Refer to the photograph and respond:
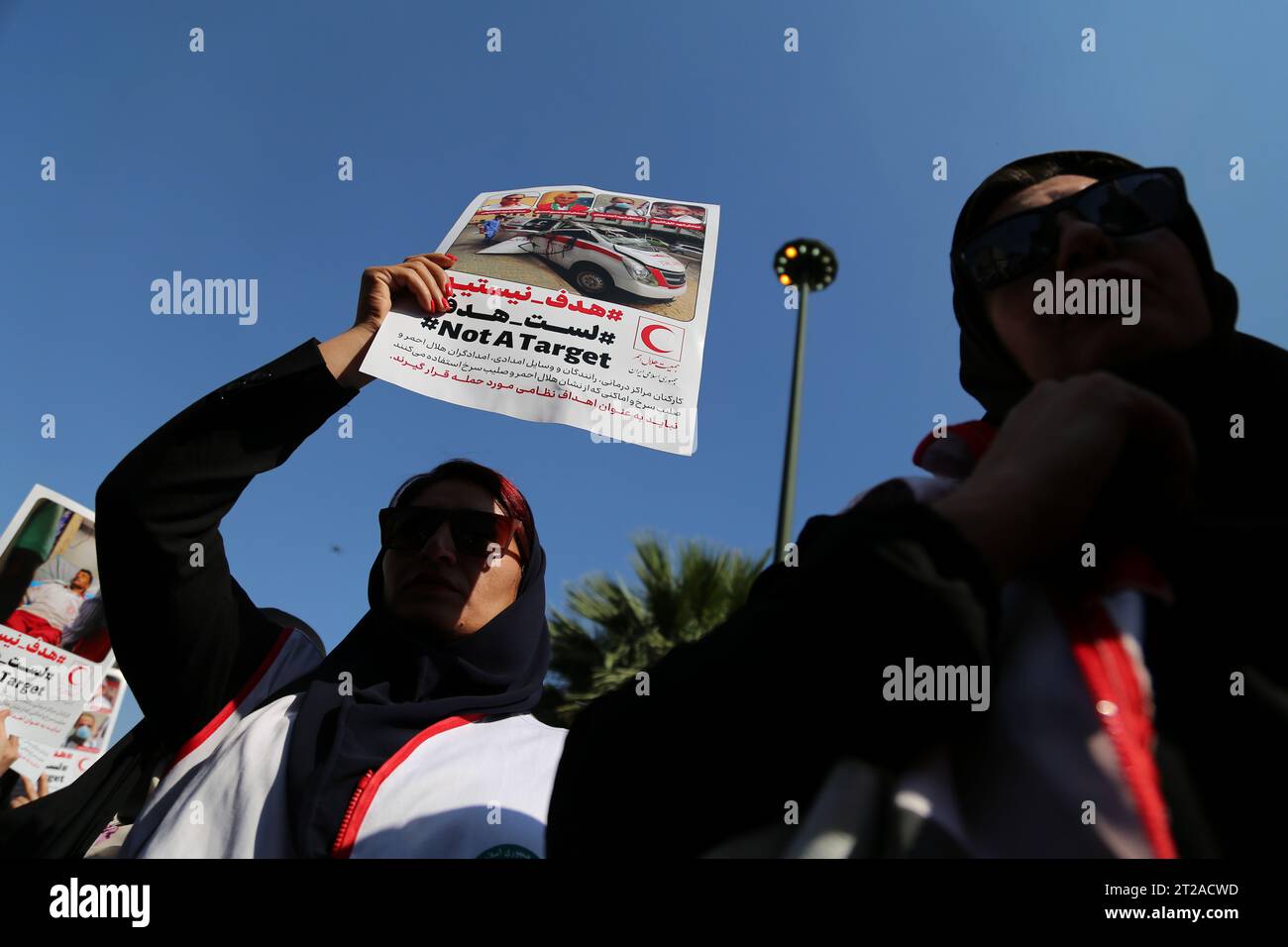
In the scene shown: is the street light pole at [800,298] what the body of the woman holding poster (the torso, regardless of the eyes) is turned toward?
no

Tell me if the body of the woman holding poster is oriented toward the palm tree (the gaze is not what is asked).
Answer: no

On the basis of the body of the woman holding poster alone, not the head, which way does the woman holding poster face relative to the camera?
toward the camera

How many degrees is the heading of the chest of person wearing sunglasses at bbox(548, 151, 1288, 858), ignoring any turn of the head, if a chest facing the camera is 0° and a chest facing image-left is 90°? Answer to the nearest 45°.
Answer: approximately 0°

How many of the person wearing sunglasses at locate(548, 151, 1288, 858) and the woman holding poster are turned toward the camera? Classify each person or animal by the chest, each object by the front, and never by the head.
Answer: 2

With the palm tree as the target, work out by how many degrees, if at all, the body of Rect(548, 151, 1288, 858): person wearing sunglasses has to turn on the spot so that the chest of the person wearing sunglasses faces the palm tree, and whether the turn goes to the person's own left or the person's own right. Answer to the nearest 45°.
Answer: approximately 180°

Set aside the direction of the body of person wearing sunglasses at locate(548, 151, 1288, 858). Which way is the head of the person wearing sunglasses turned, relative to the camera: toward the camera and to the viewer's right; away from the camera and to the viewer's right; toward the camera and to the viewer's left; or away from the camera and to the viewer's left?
toward the camera and to the viewer's left

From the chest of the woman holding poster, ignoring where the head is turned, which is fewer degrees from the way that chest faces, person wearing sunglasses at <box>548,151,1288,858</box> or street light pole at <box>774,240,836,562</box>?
the person wearing sunglasses

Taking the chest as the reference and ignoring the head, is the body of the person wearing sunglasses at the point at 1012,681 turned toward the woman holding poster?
no

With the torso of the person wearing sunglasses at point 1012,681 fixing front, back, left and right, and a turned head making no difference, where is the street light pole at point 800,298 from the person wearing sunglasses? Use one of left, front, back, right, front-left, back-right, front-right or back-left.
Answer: back
